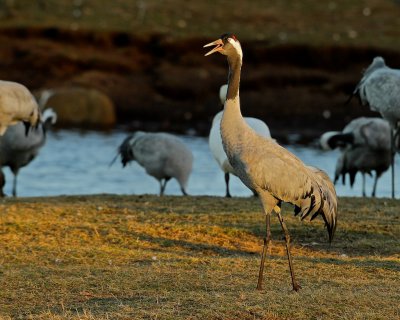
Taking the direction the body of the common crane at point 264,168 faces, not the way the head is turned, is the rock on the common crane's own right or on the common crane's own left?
on the common crane's own right

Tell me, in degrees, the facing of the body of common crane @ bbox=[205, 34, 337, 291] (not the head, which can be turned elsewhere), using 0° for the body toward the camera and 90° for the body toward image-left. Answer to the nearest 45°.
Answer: approximately 90°

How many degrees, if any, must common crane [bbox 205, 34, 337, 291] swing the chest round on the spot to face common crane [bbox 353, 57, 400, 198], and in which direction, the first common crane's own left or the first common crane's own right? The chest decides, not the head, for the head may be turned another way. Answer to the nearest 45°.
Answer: approximately 90° to the first common crane's own right
